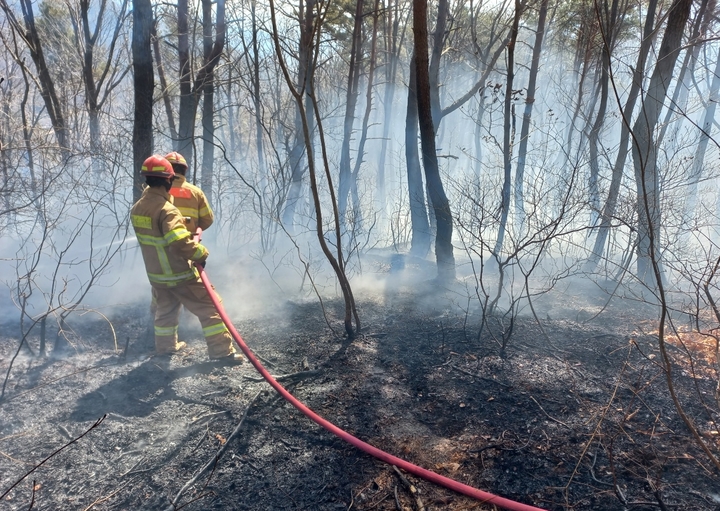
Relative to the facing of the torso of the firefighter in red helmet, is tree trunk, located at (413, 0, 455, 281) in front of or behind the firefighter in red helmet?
in front

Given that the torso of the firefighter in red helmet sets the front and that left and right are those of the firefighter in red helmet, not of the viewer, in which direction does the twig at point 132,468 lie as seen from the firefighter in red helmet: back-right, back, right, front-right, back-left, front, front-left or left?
back-right

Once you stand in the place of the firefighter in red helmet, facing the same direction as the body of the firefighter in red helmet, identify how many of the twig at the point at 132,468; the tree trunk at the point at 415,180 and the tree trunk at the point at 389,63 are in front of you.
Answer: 2

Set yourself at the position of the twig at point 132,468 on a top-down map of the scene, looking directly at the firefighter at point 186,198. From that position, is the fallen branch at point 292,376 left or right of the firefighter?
right

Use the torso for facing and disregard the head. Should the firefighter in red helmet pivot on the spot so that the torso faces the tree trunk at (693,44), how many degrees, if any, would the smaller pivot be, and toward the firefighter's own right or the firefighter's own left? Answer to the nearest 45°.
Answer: approximately 45° to the firefighter's own right

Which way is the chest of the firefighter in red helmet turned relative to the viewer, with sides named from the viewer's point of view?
facing away from the viewer and to the right of the viewer

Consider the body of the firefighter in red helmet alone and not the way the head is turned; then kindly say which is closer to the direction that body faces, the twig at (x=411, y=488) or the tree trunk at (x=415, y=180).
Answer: the tree trunk
